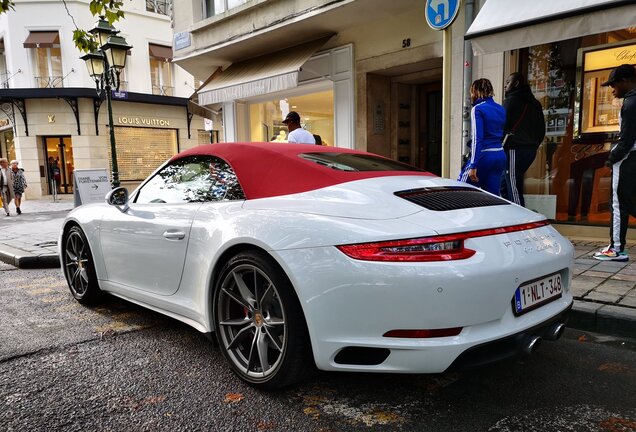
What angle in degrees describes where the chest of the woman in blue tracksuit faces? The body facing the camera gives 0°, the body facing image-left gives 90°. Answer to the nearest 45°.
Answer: approximately 135°

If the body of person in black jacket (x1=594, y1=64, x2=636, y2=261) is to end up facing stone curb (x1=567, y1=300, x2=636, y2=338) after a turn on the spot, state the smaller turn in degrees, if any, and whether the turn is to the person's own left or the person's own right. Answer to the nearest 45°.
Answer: approximately 90° to the person's own left

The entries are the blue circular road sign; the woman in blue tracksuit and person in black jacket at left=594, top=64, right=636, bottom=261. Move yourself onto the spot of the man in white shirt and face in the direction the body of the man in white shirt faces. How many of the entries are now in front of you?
0

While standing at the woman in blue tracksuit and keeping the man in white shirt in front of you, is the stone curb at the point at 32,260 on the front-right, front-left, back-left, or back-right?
front-left

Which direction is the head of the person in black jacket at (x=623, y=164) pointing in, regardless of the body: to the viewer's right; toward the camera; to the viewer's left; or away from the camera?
to the viewer's left

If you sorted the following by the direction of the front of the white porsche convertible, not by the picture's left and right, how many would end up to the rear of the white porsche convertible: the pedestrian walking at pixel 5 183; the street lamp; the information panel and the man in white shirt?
0

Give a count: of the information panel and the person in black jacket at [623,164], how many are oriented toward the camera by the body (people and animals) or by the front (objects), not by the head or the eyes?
1

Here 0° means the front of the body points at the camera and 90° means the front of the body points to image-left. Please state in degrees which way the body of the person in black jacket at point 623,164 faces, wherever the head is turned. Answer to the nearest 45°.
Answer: approximately 90°

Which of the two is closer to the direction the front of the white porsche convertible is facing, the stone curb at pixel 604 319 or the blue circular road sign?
the blue circular road sign

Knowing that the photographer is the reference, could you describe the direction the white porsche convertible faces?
facing away from the viewer and to the left of the viewer

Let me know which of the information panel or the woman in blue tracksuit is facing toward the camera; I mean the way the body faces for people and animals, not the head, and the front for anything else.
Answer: the information panel

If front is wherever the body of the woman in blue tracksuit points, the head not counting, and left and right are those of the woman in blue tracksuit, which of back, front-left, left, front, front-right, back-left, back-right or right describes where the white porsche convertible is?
back-left

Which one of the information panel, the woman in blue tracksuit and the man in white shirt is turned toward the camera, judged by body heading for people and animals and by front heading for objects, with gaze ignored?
the information panel

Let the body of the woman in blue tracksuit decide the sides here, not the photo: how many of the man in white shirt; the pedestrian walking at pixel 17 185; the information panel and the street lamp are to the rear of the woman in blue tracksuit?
0

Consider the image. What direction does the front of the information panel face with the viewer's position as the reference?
facing the viewer

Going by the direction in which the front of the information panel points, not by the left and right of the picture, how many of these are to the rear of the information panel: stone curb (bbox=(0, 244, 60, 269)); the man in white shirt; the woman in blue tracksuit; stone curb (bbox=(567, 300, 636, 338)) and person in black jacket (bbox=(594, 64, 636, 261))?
0

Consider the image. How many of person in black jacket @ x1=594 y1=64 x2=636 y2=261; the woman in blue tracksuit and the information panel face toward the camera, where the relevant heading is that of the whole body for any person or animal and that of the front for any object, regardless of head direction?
1
